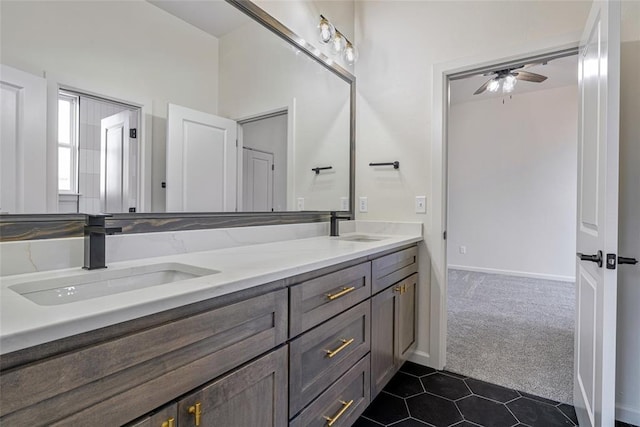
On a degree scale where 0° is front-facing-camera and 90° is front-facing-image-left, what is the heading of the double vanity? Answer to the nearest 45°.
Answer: approximately 315°

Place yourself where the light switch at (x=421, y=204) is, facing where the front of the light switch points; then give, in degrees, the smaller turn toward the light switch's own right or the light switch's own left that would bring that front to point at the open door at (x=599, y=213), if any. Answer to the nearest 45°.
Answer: approximately 45° to the light switch's own left

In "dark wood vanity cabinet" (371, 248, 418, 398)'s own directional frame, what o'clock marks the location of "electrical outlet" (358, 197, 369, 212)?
The electrical outlet is roughly at 7 o'clock from the dark wood vanity cabinet.

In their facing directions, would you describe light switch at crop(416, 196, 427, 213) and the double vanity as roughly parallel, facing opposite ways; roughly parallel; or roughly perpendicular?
roughly perpendicular

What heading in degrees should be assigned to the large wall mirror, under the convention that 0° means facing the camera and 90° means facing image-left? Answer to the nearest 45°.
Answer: approximately 315°

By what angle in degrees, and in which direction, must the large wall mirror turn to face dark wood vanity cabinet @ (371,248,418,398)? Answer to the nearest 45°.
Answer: approximately 45° to its left
